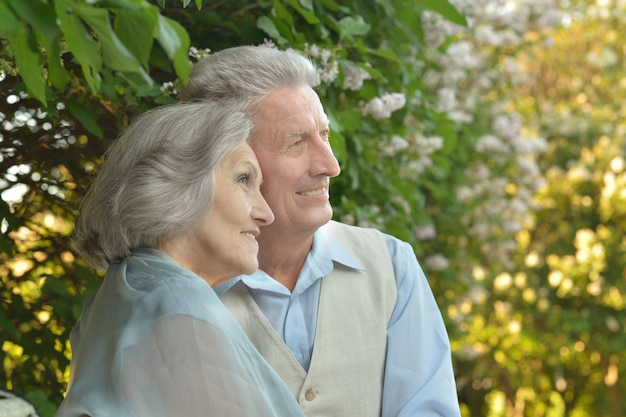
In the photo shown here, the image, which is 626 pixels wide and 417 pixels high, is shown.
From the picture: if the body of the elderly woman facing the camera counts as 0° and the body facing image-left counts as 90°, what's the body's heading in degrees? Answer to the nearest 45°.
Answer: approximately 270°

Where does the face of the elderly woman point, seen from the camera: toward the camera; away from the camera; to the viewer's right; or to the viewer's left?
to the viewer's right
